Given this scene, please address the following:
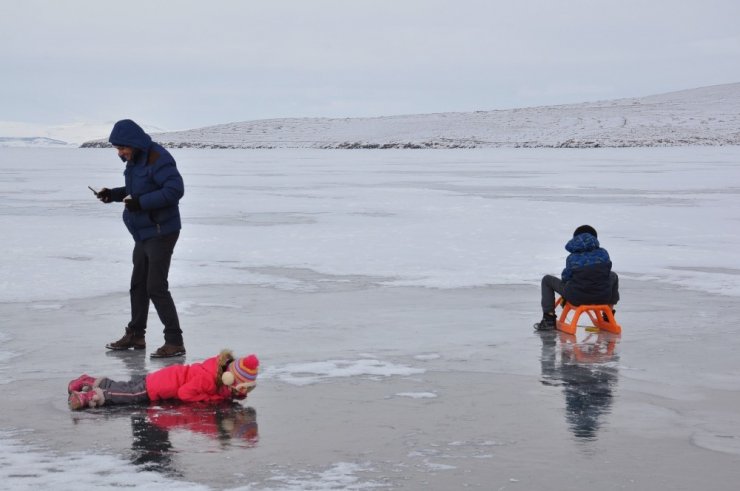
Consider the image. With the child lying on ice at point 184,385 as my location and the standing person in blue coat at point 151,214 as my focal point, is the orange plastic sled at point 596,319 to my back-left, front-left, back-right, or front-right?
front-right

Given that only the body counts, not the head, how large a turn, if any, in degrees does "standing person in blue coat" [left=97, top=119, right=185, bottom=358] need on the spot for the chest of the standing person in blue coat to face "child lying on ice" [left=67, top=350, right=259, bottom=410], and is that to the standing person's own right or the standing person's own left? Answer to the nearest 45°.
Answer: approximately 90° to the standing person's own left

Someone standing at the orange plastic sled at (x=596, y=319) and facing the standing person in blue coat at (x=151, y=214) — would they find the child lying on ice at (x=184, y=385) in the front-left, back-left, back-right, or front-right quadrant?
front-left

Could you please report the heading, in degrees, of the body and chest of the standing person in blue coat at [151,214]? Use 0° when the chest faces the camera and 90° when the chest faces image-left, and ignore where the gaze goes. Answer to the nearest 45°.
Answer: approximately 90°

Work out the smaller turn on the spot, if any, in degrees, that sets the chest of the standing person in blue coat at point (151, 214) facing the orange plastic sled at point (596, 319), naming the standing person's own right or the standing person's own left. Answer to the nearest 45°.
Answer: approximately 180°
